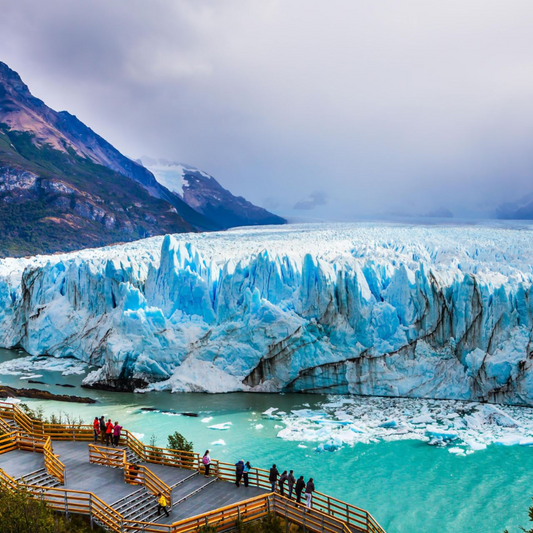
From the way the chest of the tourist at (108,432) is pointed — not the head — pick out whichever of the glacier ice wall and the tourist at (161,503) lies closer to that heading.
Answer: the glacier ice wall

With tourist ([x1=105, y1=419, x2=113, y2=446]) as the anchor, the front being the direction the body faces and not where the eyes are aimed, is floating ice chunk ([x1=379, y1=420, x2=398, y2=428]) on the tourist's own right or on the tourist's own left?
on the tourist's own right

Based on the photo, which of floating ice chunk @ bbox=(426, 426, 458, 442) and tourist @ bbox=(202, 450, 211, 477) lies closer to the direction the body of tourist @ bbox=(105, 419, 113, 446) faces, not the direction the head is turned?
the floating ice chunk

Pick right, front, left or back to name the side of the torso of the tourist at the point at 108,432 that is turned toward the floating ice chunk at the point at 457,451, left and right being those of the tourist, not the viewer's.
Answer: right

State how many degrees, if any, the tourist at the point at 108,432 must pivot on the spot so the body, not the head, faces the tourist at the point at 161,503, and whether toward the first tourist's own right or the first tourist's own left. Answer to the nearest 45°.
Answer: approximately 180°

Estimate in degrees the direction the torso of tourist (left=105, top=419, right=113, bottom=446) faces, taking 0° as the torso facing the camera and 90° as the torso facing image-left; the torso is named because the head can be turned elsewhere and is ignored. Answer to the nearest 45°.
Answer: approximately 180°

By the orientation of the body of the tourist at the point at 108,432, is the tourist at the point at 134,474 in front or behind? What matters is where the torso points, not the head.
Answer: behind
